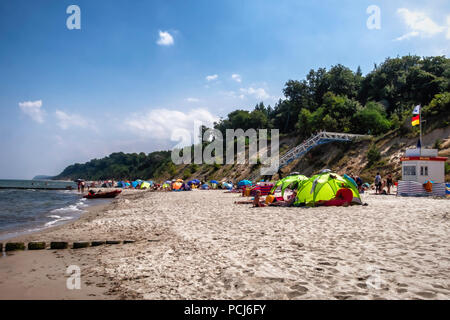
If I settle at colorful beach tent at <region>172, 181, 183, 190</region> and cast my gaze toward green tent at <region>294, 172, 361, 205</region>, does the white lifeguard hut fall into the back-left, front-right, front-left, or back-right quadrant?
front-left
